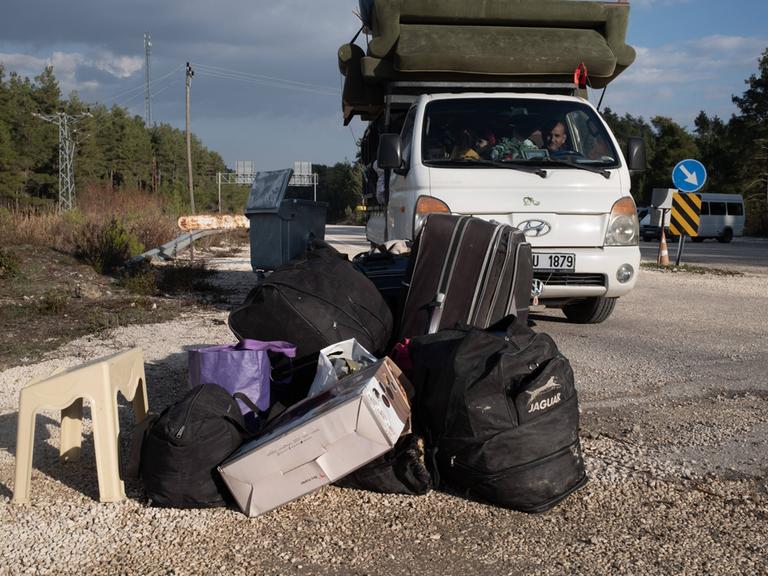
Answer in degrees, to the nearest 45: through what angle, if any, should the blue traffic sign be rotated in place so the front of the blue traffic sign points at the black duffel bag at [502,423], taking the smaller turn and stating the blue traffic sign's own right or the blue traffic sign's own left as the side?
0° — it already faces it

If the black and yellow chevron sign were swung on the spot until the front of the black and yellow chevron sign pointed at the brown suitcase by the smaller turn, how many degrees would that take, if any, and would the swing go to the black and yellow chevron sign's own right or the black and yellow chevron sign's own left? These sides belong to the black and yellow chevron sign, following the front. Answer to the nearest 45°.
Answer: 0° — it already faces it

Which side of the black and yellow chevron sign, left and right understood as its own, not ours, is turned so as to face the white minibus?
back

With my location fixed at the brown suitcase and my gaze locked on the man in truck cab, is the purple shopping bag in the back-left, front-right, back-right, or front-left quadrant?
back-left
